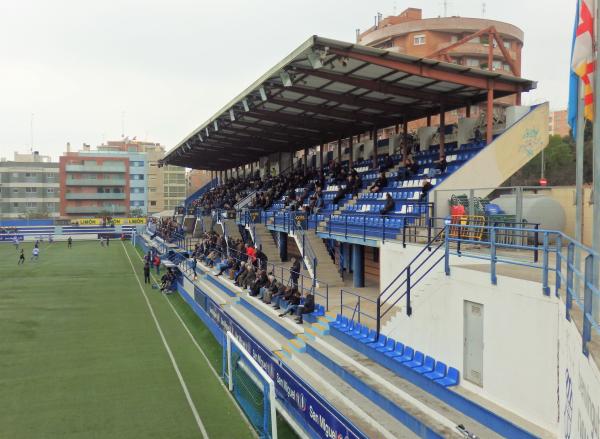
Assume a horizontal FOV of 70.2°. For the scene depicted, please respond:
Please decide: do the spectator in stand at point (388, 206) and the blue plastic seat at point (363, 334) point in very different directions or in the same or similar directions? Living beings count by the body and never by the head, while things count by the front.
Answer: same or similar directions

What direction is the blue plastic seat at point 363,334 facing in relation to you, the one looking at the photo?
facing the viewer and to the left of the viewer

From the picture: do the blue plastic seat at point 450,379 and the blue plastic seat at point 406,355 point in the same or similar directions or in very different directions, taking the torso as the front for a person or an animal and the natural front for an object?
same or similar directions

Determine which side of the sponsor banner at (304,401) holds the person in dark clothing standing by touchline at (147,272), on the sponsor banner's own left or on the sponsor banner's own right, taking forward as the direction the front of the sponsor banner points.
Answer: on the sponsor banner's own right

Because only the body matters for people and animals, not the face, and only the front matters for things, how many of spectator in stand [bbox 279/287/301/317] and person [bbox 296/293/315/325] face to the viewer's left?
2

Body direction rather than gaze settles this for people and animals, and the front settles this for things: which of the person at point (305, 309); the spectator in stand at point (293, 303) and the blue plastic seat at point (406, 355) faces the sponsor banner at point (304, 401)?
the blue plastic seat

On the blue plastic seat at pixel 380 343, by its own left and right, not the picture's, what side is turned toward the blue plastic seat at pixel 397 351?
left

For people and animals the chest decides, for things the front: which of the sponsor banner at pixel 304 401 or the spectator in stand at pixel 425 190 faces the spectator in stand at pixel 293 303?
the spectator in stand at pixel 425 190

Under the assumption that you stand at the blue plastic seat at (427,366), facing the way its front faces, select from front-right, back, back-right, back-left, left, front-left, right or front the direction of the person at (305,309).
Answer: right

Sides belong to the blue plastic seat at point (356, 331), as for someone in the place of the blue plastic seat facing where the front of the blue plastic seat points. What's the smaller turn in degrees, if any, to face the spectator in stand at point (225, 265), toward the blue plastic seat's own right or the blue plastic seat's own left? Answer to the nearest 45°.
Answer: approximately 90° to the blue plastic seat's own right

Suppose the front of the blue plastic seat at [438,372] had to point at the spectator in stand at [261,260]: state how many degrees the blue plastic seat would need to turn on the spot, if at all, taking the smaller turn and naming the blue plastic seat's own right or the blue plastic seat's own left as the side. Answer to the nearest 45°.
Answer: approximately 90° to the blue plastic seat's own right

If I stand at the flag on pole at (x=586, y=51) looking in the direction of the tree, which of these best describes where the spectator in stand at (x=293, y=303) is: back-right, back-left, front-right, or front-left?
front-left

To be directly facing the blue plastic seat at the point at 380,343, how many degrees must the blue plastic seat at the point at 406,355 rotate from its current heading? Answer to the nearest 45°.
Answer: approximately 90° to its right

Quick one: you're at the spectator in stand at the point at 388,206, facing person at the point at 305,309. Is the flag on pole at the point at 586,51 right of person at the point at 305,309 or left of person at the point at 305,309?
left

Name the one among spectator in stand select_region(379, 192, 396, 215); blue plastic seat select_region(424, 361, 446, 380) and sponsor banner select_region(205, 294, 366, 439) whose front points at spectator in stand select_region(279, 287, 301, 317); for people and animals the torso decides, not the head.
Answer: spectator in stand select_region(379, 192, 396, 215)

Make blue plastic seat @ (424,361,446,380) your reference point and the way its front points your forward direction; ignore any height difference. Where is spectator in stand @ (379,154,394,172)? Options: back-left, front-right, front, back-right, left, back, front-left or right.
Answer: back-right

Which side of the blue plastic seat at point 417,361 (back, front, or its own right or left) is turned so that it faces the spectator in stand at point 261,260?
right

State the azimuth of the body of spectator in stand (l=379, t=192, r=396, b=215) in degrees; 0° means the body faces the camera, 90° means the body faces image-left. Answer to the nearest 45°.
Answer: approximately 45°

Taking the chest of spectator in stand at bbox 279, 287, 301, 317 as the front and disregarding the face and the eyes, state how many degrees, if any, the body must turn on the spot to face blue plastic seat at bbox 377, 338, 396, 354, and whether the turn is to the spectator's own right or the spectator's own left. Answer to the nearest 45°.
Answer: approximately 135° to the spectator's own left

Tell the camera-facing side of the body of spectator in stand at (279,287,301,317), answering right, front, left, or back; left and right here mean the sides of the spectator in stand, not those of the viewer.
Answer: left

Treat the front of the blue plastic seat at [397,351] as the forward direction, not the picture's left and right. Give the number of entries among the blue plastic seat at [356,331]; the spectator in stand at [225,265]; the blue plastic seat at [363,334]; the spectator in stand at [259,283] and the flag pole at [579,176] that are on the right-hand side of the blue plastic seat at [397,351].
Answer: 4
